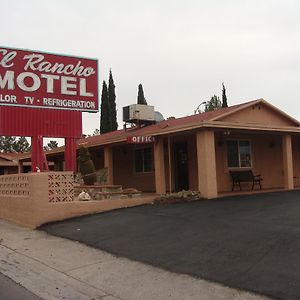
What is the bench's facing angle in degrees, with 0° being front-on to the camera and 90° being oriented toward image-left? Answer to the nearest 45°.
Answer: approximately 315°

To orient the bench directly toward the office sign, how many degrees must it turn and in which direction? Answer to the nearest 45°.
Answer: approximately 90° to its right

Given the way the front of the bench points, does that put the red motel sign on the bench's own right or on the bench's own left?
on the bench's own right

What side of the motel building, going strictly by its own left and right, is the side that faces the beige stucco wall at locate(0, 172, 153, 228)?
front

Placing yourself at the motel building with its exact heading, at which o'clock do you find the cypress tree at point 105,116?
The cypress tree is roughly at 4 o'clock from the motel building.

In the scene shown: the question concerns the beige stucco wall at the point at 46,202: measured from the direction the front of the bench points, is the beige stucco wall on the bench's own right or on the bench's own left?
on the bench's own right

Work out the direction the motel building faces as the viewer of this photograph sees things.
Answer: facing the viewer and to the left of the viewer
